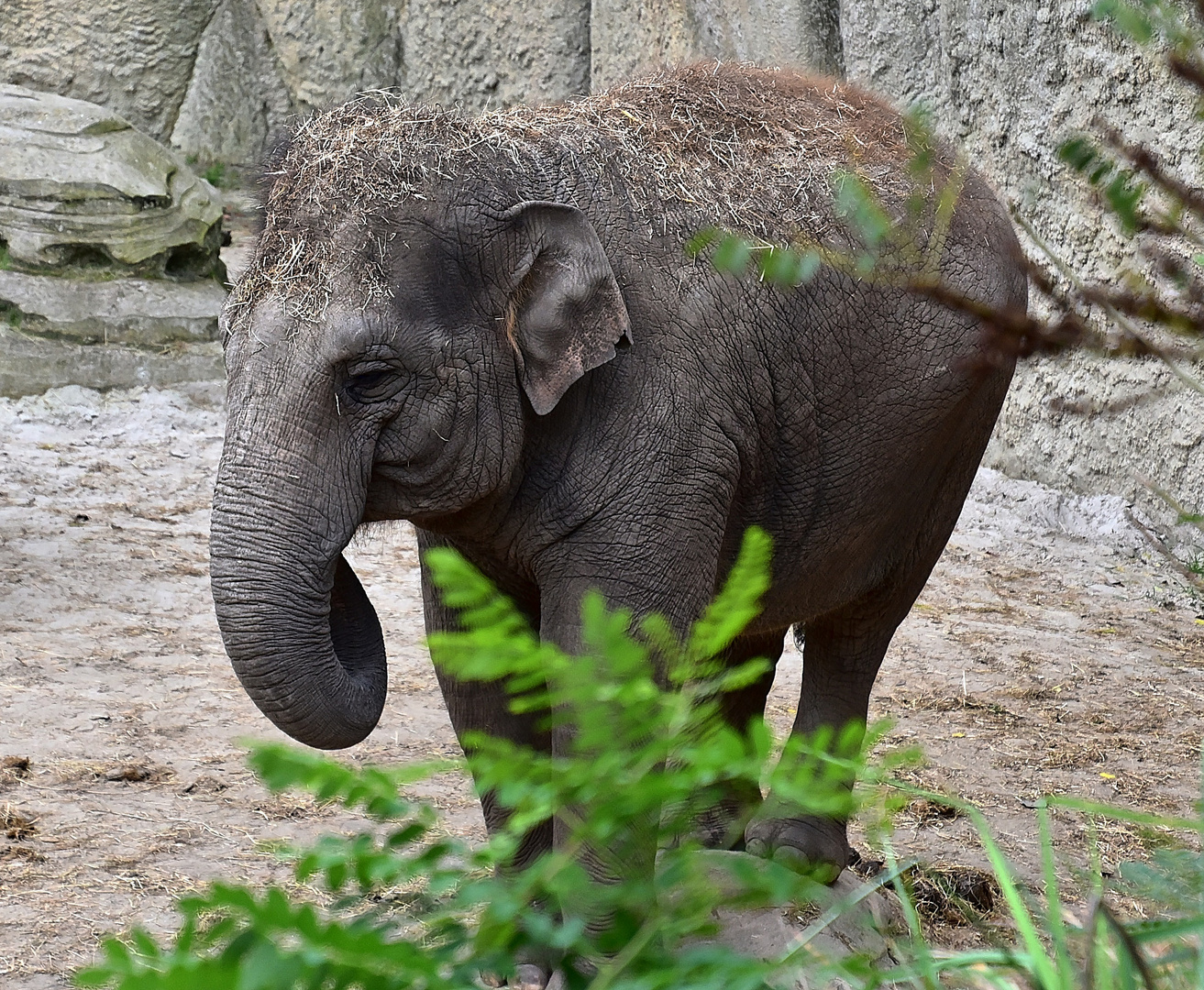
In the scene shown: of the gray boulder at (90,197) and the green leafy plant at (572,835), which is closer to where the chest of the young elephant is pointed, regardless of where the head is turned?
the green leafy plant

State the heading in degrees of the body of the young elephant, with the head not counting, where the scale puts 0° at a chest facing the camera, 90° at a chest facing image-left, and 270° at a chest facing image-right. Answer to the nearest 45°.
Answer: approximately 45°

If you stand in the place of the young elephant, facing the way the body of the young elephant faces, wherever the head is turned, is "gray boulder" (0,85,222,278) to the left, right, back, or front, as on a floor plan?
right

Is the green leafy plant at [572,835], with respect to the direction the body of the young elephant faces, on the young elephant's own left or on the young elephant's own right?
on the young elephant's own left
